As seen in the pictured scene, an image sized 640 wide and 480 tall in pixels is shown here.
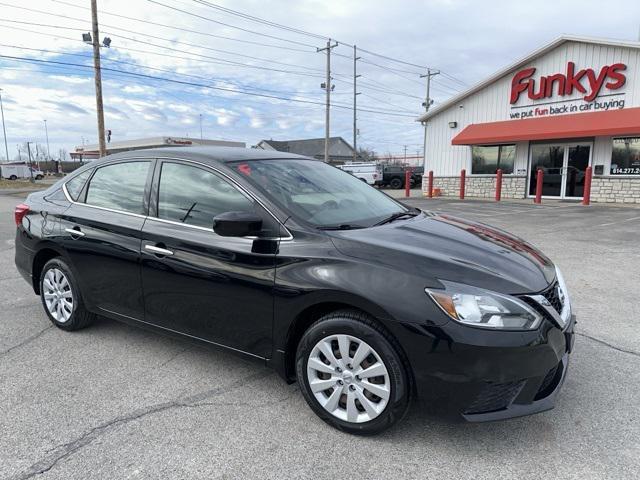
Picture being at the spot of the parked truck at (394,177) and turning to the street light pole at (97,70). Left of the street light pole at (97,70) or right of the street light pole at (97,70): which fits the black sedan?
left

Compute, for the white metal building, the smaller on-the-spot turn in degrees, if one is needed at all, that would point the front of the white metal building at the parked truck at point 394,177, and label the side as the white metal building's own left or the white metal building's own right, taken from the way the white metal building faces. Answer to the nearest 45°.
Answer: approximately 90° to the white metal building's own right

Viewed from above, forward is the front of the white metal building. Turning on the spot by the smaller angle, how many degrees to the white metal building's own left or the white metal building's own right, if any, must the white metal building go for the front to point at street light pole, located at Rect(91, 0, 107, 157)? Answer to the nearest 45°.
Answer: approximately 45° to the white metal building's own right

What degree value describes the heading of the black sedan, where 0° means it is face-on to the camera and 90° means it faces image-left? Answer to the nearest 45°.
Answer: approximately 315°

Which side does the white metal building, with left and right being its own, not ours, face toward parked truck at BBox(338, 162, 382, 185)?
right

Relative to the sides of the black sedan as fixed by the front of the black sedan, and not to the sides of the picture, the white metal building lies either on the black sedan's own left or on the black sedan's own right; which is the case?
on the black sedan's own left

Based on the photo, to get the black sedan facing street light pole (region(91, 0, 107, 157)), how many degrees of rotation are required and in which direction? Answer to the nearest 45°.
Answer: approximately 180°

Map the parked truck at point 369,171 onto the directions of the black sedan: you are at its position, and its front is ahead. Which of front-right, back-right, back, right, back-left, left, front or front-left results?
back-left

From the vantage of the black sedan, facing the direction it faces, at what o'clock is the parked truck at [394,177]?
The parked truck is roughly at 8 o'clock from the black sedan.

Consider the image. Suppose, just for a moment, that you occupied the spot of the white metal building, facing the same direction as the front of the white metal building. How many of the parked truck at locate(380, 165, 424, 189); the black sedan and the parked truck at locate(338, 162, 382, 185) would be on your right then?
2

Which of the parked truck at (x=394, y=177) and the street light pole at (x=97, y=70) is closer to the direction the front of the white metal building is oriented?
the street light pole
